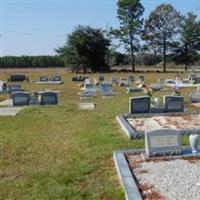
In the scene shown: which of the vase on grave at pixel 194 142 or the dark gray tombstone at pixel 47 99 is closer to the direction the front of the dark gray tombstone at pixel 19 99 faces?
the vase on grave

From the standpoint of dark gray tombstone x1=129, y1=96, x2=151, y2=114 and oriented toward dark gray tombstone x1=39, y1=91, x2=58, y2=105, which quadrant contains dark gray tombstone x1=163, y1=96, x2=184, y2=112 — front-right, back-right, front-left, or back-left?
back-right

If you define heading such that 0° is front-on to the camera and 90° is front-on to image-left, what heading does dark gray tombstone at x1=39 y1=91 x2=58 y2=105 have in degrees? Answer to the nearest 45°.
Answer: approximately 0°

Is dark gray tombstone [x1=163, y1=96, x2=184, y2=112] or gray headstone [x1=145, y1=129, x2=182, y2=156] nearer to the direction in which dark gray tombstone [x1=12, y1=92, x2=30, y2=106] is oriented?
the gray headstone

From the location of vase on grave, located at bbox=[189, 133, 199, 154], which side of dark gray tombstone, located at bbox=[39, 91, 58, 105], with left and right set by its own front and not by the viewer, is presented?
front

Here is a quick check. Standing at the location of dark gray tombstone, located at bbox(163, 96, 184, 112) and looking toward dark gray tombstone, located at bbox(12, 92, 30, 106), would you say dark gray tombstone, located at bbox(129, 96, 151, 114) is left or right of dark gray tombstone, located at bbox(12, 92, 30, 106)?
left

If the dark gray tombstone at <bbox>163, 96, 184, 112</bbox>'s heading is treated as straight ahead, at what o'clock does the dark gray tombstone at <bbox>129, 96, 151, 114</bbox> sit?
the dark gray tombstone at <bbox>129, 96, 151, 114</bbox> is roughly at 2 o'clock from the dark gray tombstone at <bbox>163, 96, 184, 112</bbox>.

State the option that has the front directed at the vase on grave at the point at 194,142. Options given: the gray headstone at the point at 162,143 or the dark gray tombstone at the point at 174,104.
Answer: the dark gray tombstone

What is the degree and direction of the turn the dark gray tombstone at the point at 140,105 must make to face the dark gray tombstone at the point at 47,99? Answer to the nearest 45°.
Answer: approximately 135° to its right

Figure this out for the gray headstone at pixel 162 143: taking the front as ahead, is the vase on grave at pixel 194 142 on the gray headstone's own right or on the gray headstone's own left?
on the gray headstone's own left

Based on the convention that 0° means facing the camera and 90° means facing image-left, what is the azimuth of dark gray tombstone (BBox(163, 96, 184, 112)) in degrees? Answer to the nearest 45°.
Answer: approximately 0°
